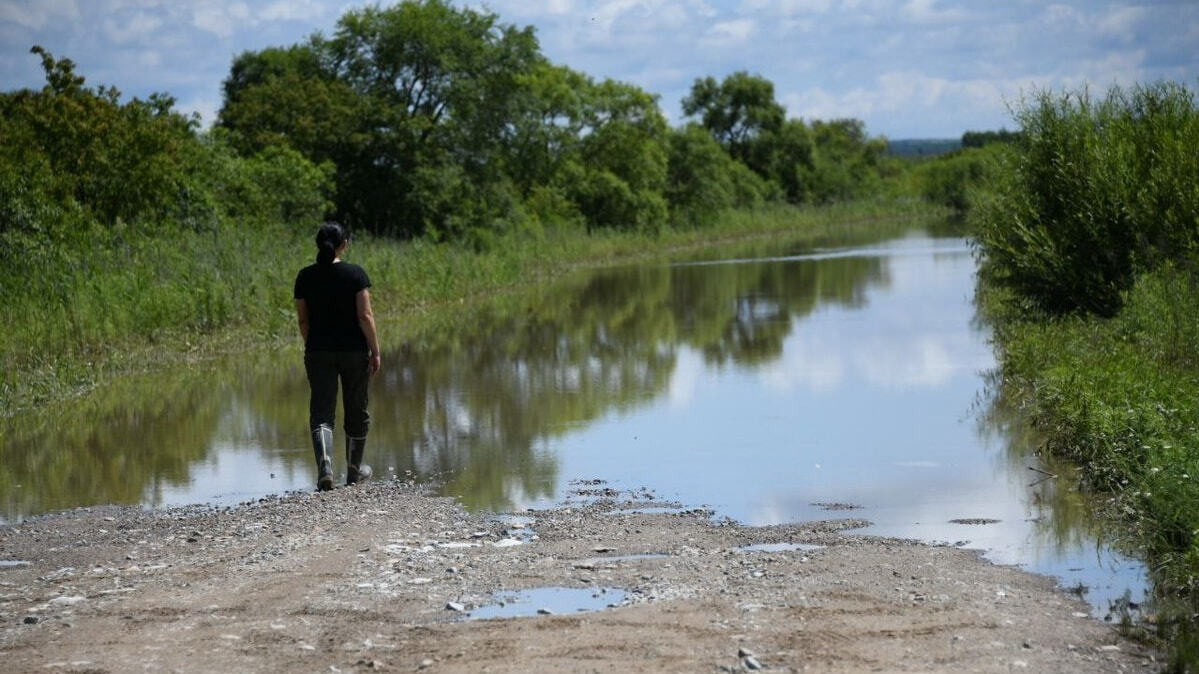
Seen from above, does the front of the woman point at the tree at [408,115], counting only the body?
yes

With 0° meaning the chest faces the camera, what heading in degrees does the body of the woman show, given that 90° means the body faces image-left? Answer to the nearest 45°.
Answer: approximately 180°

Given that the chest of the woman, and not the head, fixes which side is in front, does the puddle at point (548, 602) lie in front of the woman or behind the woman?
behind

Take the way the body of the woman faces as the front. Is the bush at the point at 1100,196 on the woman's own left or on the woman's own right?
on the woman's own right

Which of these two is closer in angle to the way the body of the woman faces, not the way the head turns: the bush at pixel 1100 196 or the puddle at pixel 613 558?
the bush

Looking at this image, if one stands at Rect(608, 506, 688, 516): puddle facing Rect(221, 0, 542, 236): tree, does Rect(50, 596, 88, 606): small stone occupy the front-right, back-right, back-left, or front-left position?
back-left

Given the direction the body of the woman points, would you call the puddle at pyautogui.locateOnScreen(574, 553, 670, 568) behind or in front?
behind

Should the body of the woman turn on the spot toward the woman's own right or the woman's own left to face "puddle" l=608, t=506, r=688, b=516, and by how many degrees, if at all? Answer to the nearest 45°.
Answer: approximately 135° to the woman's own right

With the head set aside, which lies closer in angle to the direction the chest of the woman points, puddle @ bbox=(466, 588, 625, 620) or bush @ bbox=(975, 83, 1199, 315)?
the bush
